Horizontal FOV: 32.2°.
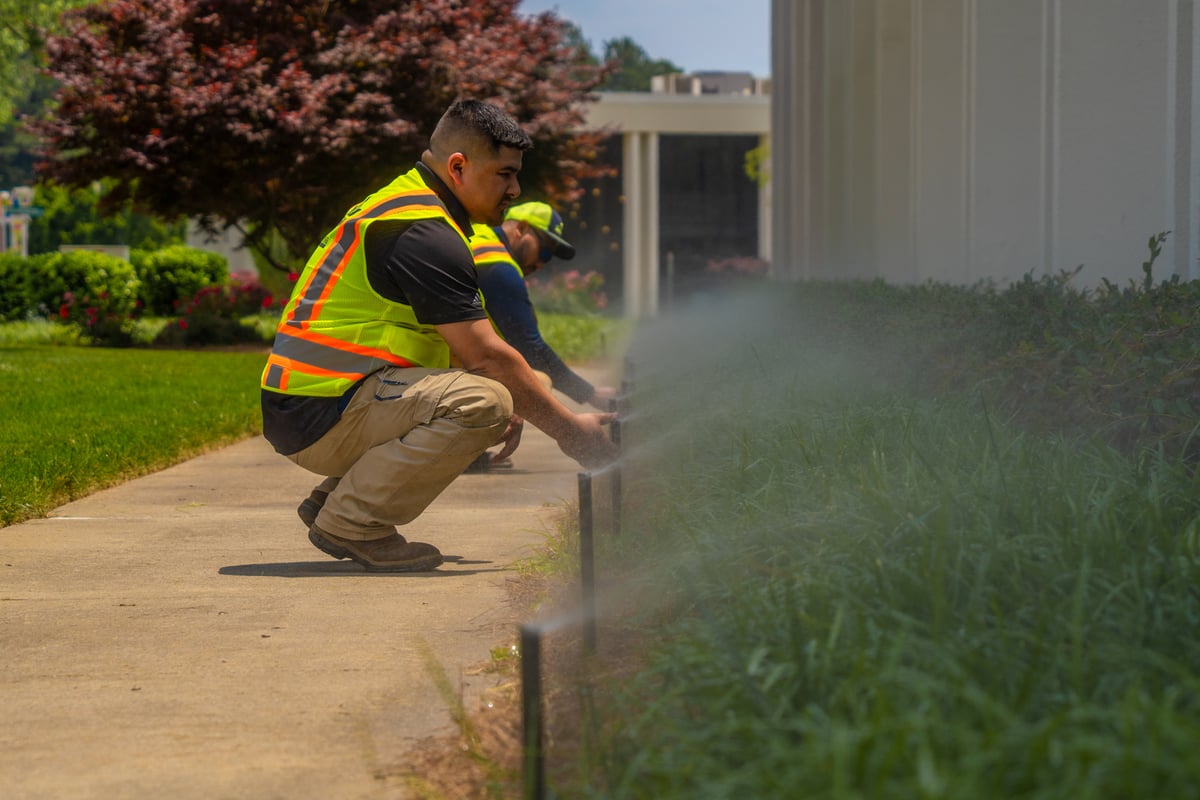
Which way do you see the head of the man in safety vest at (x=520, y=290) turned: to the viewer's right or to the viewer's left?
to the viewer's right

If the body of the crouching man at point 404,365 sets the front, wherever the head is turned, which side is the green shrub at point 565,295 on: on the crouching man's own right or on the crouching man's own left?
on the crouching man's own left

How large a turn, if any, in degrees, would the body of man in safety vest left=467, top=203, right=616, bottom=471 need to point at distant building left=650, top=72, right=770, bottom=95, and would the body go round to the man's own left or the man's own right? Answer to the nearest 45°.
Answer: approximately 90° to the man's own left

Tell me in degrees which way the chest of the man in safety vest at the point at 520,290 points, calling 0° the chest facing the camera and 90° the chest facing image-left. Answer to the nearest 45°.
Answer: approximately 270°

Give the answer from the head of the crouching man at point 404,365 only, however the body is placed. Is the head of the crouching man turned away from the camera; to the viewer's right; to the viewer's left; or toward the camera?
to the viewer's right

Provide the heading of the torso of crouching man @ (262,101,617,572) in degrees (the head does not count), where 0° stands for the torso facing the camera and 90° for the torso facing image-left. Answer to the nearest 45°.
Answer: approximately 270°

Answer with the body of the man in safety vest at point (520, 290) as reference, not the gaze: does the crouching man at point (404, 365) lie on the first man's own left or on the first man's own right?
on the first man's own right

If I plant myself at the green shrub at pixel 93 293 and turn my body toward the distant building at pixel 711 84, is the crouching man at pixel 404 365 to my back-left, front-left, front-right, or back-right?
back-right
